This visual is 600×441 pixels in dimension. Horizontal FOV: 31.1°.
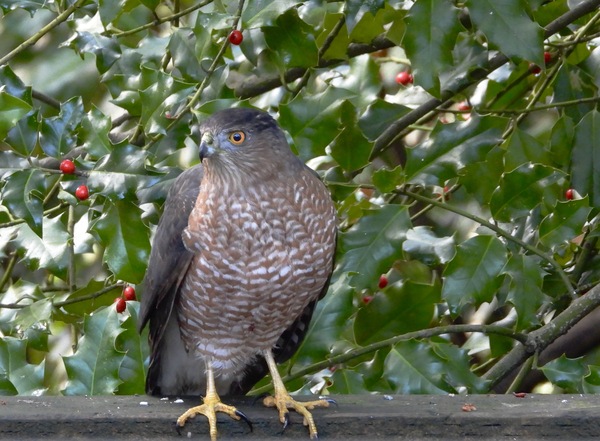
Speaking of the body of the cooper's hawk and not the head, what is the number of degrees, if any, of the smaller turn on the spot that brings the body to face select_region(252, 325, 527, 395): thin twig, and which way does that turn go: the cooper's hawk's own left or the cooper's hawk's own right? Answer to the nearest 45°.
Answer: approximately 135° to the cooper's hawk's own left

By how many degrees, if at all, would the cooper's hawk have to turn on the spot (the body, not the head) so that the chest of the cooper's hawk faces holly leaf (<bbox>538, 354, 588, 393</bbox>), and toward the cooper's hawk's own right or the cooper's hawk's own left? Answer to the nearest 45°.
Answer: approximately 90° to the cooper's hawk's own left

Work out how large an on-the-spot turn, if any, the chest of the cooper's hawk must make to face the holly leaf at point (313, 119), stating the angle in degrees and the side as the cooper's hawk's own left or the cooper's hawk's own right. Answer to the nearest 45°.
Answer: approximately 135° to the cooper's hawk's own left

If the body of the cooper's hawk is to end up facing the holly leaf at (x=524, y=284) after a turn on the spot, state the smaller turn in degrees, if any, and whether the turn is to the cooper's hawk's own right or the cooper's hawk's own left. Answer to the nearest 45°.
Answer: approximately 90° to the cooper's hawk's own left

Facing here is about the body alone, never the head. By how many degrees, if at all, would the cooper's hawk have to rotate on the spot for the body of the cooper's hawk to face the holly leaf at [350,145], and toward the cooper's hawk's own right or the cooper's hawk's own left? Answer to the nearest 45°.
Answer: approximately 135° to the cooper's hawk's own left

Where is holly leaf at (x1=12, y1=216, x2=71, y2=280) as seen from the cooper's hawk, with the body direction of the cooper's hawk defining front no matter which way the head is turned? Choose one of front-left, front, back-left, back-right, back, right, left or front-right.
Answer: back-right

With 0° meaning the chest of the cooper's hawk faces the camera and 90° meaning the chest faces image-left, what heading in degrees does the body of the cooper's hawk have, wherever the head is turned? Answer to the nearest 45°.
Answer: approximately 0°

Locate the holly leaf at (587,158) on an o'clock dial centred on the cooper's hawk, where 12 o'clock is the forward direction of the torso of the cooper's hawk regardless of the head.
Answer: The holly leaf is roughly at 8 o'clock from the cooper's hawk.

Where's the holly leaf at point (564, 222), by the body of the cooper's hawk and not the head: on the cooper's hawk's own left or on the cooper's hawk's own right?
on the cooper's hawk's own left

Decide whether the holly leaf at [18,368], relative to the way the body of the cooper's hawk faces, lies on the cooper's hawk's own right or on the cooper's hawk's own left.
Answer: on the cooper's hawk's own right

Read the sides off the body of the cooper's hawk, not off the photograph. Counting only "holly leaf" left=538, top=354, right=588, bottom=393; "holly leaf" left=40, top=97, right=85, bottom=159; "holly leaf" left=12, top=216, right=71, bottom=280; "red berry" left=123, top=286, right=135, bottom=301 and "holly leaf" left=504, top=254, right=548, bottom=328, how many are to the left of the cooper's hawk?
2

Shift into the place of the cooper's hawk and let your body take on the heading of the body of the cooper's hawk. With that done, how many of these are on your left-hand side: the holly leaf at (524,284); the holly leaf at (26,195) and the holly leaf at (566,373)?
2

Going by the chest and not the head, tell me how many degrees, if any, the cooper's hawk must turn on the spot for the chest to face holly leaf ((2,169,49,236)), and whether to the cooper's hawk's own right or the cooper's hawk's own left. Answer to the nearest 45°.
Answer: approximately 135° to the cooper's hawk's own right
